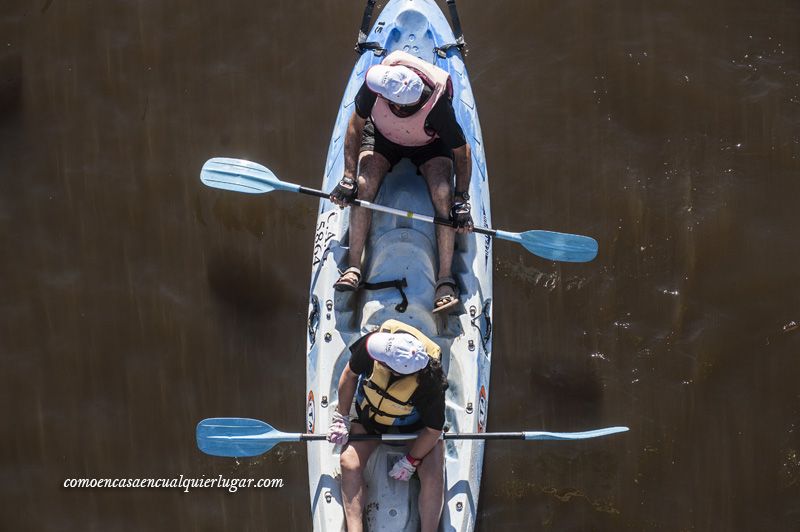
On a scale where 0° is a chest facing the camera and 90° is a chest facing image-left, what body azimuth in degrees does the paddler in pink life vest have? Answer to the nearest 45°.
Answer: approximately 0°
